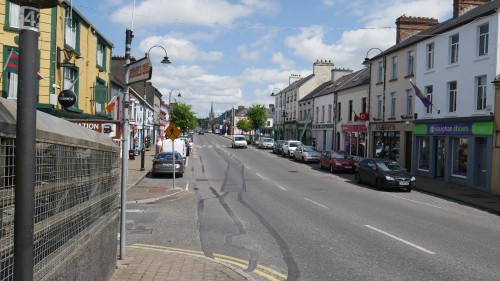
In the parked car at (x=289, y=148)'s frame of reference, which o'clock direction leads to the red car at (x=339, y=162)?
The red car is roughly at 1 o'clock from the parked car.

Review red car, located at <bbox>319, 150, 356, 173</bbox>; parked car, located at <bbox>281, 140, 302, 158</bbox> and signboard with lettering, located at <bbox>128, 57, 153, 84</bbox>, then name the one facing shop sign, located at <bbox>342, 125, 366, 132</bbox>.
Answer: the parked car

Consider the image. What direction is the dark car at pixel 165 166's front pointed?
away from the camera

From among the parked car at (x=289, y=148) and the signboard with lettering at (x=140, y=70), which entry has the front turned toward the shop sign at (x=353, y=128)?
the parked car

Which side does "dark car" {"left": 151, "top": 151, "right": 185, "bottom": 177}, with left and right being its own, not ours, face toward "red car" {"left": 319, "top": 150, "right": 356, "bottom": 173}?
right

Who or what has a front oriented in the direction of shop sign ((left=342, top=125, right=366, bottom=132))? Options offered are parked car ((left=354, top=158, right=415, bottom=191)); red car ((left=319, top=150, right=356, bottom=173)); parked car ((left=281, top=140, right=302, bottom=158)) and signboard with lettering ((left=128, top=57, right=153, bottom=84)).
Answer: parked car ((left=281, top=140, right=302, bottom=158))

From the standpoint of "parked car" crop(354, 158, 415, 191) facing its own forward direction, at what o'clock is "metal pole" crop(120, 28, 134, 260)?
The metal pole is roughly at 2 o'clock from the parked car.

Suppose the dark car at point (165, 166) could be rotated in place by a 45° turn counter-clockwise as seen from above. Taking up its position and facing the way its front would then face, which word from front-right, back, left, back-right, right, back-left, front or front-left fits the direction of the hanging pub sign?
left

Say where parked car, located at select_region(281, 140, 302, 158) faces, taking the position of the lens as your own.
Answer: facing the viewer and to the right of the viewer

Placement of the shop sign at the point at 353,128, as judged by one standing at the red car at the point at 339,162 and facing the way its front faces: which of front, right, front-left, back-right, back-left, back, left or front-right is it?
back-left

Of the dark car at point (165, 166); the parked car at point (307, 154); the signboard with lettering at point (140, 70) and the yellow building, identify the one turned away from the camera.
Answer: the dark car

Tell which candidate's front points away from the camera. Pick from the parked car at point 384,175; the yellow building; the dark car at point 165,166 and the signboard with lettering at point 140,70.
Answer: the dark car

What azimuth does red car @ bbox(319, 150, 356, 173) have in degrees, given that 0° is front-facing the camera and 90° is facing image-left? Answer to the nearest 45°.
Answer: approximately 315°

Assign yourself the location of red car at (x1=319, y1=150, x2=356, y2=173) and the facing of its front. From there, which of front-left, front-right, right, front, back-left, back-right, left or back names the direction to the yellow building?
right

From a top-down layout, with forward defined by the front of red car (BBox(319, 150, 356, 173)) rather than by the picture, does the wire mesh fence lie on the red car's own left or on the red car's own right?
on the red car's own right

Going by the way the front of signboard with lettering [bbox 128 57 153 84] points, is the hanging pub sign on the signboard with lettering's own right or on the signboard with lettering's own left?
on the signboard with lettering's own right
